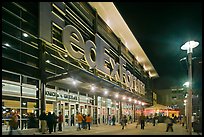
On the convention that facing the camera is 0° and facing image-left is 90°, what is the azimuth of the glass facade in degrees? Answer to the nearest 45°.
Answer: approximately 315°
